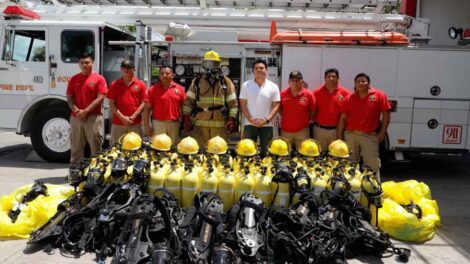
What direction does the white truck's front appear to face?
to the viewer's left

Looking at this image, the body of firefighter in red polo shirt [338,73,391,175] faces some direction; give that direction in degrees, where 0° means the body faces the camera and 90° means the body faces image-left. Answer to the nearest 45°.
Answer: approximately 0°

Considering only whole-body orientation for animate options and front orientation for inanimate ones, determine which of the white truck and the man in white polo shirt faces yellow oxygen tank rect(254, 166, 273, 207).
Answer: the man in white polo shirt

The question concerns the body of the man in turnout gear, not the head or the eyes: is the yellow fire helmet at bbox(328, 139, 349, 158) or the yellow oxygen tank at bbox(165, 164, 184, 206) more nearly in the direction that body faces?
the yellow oxygen tank

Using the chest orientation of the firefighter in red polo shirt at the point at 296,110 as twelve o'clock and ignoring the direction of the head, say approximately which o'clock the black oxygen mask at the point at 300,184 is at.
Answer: The black oxygen mask is roughly at 12 o'clock from the firefighter in red polo shirt.

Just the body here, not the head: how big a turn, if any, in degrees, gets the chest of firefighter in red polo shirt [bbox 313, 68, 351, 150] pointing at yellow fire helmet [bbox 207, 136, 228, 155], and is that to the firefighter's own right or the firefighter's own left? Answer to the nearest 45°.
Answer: approximately 45° to the firefighter's own right

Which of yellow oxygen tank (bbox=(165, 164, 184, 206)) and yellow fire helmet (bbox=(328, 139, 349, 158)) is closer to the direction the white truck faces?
the yellow oxygen tank

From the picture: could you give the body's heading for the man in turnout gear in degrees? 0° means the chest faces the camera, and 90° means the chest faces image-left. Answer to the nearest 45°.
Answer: approximately 0°

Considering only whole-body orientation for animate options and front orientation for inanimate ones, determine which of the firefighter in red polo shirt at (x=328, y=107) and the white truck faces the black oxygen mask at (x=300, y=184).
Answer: the firefighter in red polo shirt

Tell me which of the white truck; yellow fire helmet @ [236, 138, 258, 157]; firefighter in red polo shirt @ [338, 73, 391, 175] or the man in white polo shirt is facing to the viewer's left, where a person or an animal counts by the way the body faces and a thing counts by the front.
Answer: the white truck

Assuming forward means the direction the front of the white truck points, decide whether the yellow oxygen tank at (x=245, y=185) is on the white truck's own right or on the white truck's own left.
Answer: on the white truck's own left

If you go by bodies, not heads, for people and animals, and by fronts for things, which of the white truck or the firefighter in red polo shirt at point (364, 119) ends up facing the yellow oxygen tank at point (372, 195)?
the firefighter in red polo shirt
